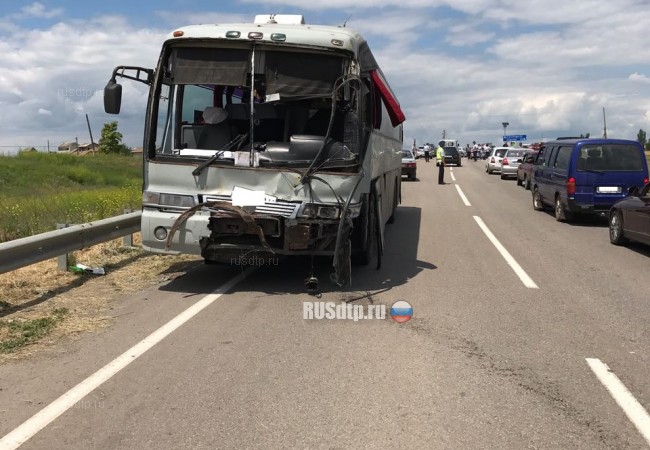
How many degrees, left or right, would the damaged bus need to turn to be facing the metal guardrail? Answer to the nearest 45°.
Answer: approximately 90° to its right

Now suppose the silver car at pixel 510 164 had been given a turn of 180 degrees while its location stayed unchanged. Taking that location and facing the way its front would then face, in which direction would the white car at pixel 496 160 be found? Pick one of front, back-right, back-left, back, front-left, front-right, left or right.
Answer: back

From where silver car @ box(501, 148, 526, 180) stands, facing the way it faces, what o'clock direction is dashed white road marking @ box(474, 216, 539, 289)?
The dashed white road marking is roughly at 6 o'clock from the silver car.

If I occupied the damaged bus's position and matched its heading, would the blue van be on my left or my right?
on my left

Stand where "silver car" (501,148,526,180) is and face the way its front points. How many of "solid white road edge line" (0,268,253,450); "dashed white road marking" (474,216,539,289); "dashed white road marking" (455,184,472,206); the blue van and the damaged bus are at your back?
5

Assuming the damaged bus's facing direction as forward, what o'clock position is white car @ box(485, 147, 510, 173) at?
The white car is roughly at 7 o'clock from the damaged bus.

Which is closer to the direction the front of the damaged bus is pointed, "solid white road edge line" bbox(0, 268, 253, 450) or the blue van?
the solid white road edge line

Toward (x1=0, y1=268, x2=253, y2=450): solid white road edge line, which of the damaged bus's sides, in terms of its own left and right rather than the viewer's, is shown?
front

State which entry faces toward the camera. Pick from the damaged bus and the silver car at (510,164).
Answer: the damaged bus

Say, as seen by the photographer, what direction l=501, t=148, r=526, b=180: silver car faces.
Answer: facing away from the viewer

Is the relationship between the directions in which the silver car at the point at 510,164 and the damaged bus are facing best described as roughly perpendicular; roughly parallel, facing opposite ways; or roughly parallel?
roughly parallel, facing opposite ways

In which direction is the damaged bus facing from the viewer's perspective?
toward the camera

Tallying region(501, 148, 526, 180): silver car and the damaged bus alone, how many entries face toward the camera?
1

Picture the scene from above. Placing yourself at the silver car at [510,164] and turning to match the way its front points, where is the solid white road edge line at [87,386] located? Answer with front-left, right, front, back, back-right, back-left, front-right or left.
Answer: back

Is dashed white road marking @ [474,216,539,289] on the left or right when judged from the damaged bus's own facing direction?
on its left

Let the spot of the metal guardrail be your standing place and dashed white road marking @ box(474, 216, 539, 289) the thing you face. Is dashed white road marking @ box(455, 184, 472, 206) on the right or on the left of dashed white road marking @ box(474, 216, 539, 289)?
left
